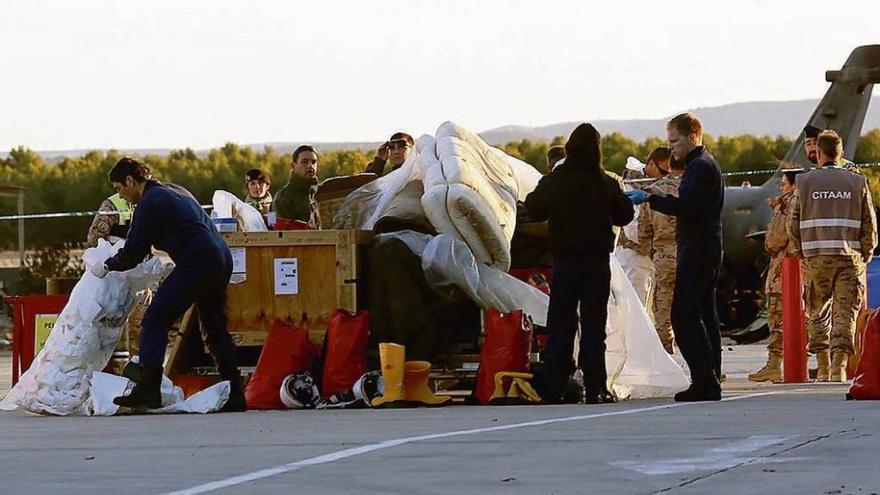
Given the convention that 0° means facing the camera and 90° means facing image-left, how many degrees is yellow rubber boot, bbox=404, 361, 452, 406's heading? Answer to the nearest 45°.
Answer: approximately 270°

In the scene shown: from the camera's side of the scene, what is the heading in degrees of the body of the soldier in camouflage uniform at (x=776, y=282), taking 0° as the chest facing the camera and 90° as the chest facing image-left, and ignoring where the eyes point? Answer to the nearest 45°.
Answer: approximately 90°

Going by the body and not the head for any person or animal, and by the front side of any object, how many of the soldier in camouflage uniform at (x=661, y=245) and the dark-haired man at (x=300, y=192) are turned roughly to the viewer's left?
1

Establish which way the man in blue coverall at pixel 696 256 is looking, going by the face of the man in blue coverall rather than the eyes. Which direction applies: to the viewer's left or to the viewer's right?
to the viewer's left

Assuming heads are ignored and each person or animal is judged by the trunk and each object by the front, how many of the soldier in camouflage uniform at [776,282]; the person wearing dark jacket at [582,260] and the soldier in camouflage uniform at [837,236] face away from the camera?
2

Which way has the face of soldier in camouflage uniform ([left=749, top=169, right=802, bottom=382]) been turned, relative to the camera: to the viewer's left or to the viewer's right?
to the viewer's left

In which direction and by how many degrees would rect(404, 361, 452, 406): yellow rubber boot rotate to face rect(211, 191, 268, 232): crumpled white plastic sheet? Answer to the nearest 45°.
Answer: approximately 135° to its left

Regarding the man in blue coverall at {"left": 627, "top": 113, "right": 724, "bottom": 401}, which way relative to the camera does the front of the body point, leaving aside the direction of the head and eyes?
to the viewer's left

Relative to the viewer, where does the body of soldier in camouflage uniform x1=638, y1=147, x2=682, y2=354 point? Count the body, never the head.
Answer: to the viewer's left

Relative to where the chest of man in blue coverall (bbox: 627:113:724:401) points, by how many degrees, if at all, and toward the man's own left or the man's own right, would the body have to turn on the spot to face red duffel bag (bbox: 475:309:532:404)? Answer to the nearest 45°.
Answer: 0° — they already face it

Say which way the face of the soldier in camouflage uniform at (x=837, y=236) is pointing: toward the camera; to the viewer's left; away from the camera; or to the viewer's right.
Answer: away from the camera

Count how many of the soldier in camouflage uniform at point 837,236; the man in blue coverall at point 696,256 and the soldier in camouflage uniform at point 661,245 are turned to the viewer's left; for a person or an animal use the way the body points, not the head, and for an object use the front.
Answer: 2

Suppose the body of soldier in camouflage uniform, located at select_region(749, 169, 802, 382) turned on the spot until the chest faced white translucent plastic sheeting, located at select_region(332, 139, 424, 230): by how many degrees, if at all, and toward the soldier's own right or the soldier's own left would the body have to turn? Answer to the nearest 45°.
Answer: approximately 45° to the soldier's own left
